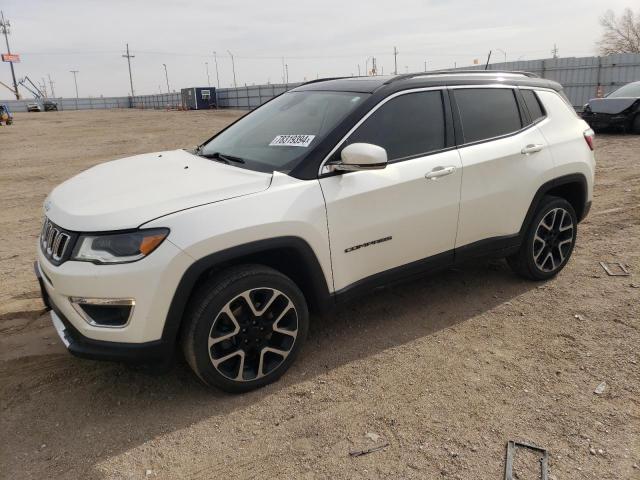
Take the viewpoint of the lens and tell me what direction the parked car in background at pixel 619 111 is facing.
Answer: facing the viewer and to the left of the viewer

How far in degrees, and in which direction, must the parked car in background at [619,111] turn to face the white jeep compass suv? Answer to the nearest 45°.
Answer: approximately 45° to its left

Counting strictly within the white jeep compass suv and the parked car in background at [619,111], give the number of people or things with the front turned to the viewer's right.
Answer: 0

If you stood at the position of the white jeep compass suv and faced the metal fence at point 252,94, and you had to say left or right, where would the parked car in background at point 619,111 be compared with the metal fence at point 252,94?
right

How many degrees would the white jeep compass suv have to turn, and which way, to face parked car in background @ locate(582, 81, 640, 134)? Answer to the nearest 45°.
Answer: approximately 180°
